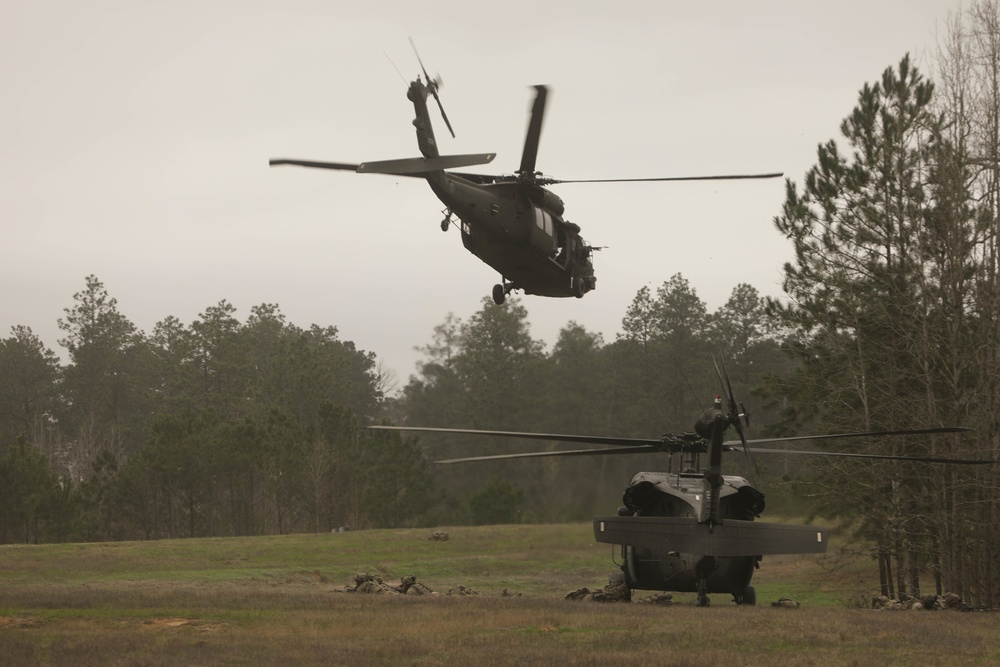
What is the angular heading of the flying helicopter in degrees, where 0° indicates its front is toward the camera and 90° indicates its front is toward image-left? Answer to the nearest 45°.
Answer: approximately 225°

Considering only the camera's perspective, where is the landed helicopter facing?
facing away from the viewer
